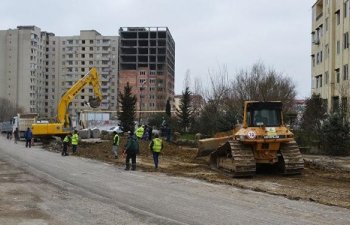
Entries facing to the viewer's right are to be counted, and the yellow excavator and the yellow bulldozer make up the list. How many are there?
1

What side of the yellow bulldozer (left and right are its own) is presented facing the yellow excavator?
front

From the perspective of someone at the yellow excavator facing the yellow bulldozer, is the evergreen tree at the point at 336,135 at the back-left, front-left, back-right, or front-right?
front-left

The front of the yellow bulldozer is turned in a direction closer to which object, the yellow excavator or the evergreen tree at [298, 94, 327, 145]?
the yellow excavator

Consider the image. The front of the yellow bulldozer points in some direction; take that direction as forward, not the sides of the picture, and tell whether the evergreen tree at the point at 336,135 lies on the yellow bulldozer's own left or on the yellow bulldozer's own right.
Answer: on the yellow bulldozer's own right

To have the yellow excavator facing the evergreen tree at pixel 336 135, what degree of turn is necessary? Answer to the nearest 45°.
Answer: approximately 45° to its right

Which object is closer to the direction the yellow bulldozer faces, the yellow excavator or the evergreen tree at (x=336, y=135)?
the yellow excavator

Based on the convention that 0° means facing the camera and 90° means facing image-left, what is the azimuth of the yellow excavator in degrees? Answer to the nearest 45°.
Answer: approximately 270°
